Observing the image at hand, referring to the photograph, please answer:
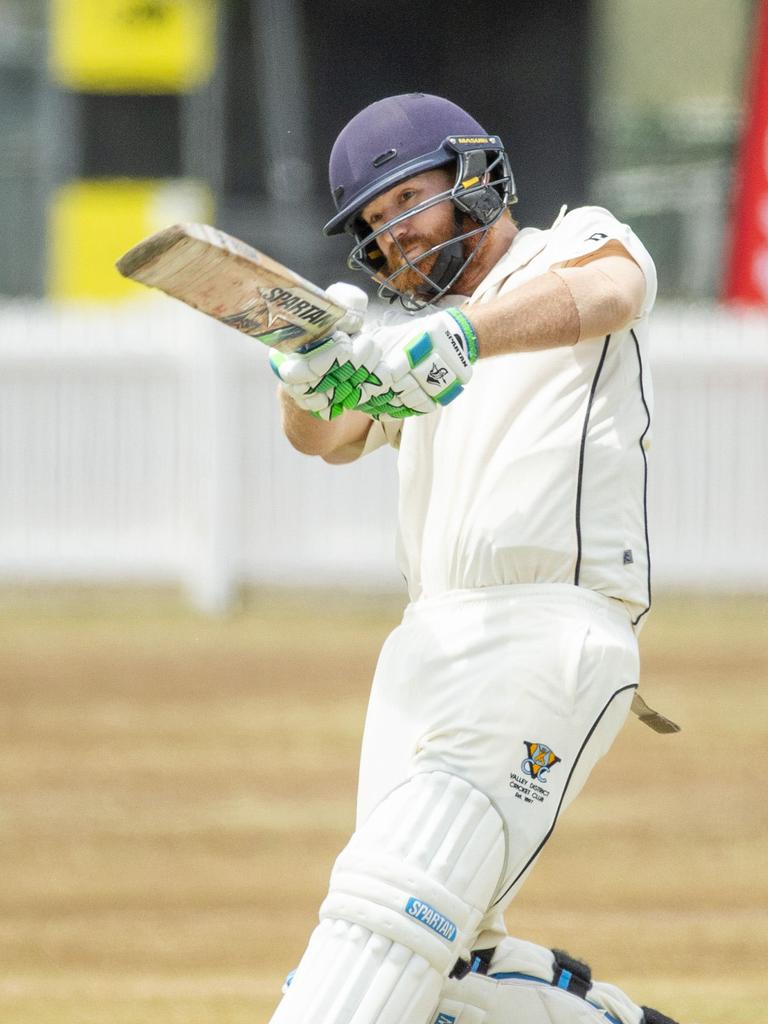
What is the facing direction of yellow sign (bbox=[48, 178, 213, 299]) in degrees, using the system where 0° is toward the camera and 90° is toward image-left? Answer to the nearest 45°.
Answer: approximately 0°

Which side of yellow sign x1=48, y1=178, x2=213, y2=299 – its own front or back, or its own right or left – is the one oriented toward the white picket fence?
front

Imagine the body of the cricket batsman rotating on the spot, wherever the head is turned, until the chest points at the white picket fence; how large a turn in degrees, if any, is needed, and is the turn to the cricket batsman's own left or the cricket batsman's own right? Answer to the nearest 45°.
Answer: approximately 135° to the cricket batsman's own right

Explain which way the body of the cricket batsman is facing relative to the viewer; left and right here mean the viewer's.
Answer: facing the viewer and to the left of the viewer

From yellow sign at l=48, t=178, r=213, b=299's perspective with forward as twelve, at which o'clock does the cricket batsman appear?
The cricket batsman is roughly at 12 o'clock from the yellow sign.

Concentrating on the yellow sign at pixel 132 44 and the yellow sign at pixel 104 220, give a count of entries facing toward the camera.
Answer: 2

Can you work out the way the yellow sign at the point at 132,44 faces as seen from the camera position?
facing the viewer

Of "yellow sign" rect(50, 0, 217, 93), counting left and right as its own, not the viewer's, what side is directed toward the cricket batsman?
front

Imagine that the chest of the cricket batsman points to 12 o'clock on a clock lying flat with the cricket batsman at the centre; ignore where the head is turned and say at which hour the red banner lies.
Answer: The red banner is roughly at 5 o'clock from the cricket batsman.
